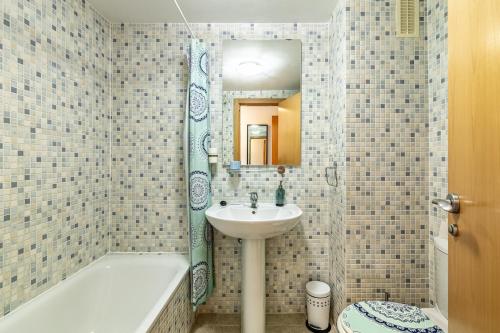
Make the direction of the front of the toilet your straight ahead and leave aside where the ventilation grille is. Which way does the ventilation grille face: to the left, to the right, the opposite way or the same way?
to the left

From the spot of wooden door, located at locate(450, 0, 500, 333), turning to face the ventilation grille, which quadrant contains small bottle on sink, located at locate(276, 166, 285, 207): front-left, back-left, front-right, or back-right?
front-left

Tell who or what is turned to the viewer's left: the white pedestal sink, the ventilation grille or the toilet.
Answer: the toilet

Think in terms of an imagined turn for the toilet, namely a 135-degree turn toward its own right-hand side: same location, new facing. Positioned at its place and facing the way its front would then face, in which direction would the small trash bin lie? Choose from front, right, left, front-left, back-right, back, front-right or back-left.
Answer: left

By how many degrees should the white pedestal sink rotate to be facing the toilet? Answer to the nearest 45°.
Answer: approximately 45° to its left

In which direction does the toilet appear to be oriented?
to the viewer's left

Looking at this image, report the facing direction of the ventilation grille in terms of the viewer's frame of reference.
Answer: facing the viewer

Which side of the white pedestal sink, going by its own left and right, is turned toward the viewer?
front

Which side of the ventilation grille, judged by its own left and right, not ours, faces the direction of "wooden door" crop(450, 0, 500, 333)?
front
